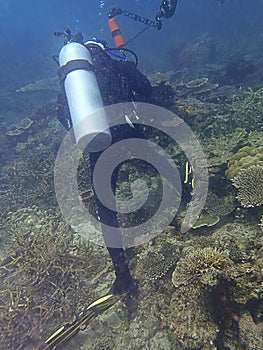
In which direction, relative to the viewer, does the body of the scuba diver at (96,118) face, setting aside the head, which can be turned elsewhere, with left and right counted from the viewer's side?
facing away from the viewer and to the right of the viewer
